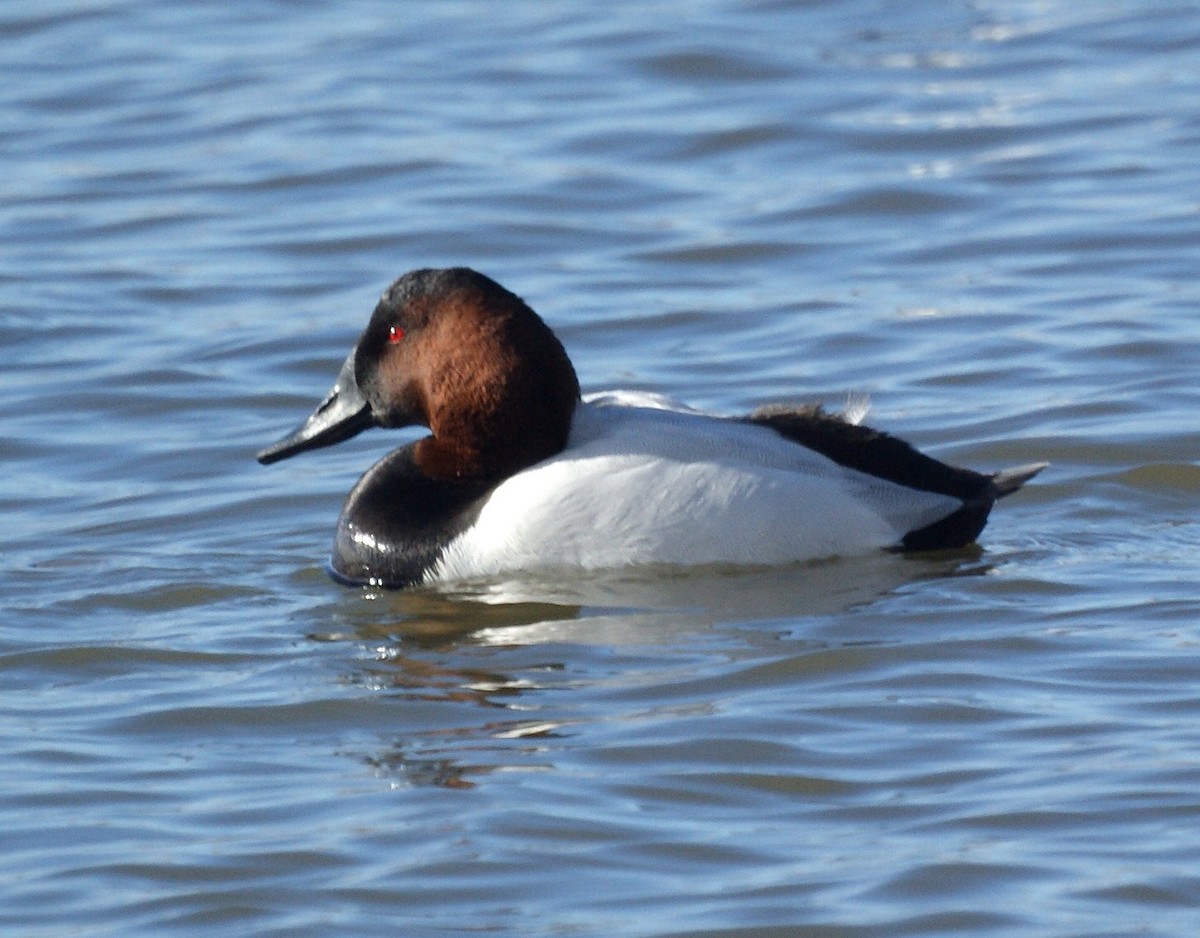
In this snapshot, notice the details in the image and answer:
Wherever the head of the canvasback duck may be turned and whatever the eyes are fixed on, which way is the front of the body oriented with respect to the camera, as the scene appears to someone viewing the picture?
to the viewer's left
